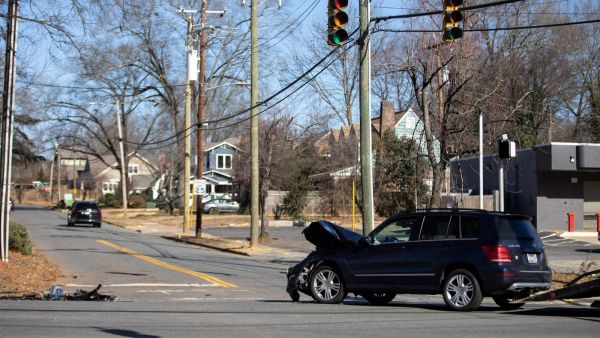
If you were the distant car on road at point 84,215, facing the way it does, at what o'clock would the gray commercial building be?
The gray commercial building is roughly at 4 o'clock from the distant car on road.

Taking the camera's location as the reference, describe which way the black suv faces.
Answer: facing away from the viewer and to the left of the viewer

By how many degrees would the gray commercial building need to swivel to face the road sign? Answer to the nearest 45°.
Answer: approximately 45° to its right

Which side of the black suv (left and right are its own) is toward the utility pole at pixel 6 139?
front

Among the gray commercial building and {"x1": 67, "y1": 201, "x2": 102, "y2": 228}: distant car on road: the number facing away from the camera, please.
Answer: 1

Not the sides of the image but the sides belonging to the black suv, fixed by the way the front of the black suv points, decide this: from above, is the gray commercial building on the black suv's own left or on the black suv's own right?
on the black suv's own right

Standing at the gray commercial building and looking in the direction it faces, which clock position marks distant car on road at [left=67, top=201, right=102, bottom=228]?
The distant car on road is roughly at 3 o'clock from the gray commercial building.

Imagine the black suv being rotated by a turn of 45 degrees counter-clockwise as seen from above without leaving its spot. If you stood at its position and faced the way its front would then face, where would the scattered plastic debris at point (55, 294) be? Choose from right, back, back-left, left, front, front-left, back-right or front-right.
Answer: front

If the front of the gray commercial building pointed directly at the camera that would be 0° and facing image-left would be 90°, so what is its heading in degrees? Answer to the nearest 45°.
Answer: approximately 0°

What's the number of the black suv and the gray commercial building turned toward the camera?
1

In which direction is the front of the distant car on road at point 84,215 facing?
away from the camera
